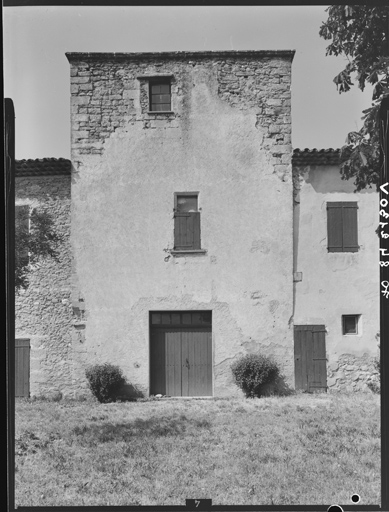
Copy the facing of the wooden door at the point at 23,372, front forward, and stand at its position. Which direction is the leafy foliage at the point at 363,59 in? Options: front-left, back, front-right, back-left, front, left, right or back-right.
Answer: front-left

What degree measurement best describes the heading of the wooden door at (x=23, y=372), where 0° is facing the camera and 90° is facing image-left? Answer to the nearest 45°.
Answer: approximately 0°

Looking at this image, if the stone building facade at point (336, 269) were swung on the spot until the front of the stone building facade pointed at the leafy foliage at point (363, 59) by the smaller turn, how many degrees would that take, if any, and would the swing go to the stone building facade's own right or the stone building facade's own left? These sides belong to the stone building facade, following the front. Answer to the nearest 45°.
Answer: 0° — it already faces it

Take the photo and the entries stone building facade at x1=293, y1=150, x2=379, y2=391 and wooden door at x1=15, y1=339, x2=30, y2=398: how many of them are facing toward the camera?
2

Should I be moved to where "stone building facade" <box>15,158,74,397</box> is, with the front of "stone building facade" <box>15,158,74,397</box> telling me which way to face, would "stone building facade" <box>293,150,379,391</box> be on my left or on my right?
on my left

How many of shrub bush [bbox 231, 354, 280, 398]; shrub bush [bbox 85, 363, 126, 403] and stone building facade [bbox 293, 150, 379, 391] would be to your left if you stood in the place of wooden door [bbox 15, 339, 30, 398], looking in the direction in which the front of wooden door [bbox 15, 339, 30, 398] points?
3

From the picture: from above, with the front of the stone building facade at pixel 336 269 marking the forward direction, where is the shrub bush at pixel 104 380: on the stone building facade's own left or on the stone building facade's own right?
on the stone building facade's own right

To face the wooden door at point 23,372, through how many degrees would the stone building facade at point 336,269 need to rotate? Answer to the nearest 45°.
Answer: approximately 90° to its right

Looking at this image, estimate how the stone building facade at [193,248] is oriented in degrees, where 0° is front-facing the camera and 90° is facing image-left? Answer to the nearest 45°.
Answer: approximately 0°
